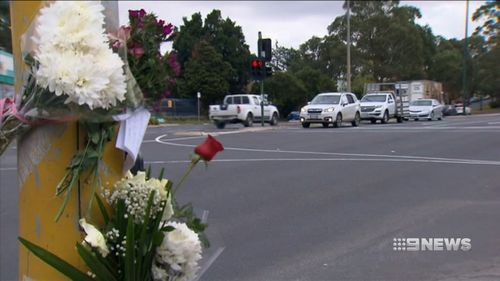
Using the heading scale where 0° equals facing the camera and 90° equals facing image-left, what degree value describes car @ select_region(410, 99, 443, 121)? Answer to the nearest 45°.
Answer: approximately 45°

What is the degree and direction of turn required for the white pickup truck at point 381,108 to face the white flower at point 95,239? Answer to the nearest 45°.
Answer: approximately 45° to its left

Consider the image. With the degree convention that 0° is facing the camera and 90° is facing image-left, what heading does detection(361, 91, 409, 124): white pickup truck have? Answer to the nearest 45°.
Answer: approximately 45°

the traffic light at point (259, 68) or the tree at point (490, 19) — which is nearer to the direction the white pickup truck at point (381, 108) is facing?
the traffic light

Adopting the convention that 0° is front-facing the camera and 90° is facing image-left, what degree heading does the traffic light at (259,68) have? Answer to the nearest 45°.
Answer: approximately 45°
